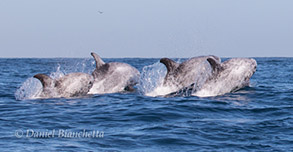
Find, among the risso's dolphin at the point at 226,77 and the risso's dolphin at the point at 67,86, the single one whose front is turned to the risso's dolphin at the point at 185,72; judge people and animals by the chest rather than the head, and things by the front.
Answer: the risso's dolphin at the point at 67,86

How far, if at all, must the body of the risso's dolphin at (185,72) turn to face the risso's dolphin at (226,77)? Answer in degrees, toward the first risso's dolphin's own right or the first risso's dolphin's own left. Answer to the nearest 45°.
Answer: approximately 45° to the first risso's dolphin's own right

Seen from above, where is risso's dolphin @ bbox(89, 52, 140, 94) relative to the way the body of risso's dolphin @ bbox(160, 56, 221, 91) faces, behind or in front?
behind

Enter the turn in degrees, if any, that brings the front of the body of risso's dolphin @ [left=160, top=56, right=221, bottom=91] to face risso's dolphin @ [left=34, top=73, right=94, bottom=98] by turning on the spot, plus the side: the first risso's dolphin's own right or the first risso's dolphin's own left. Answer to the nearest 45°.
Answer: approximately 180°

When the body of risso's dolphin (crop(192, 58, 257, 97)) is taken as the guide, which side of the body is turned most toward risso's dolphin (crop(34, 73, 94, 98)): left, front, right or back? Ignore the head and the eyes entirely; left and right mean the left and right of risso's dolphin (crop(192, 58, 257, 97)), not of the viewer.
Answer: back

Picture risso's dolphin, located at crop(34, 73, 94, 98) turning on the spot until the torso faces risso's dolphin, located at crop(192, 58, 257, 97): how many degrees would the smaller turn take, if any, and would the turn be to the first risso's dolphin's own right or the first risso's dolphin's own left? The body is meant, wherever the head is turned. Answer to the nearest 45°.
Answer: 0° — it already faces it

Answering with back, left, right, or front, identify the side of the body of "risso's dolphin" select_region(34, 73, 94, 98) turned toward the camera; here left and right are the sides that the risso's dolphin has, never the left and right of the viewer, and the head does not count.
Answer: right

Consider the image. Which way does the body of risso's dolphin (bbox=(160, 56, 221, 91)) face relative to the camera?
to the viewer's right

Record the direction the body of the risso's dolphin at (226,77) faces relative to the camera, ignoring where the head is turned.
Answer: to the viewer's right
